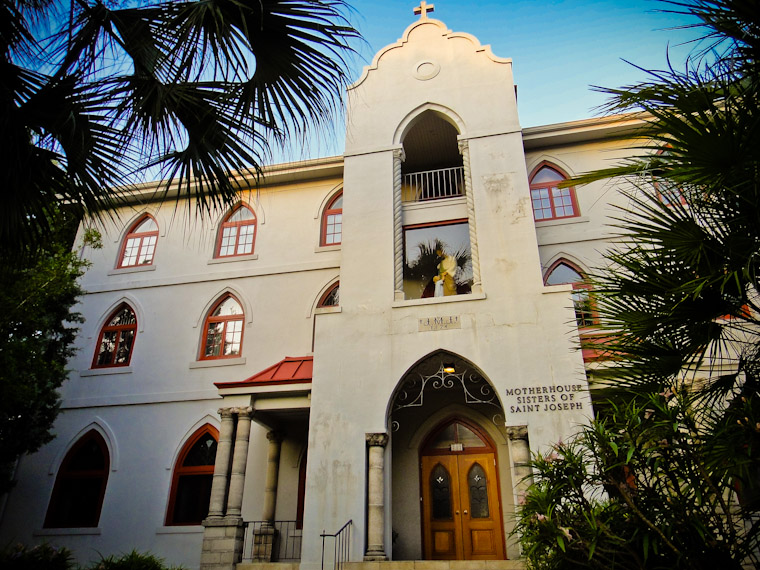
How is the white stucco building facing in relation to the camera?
toward the camera

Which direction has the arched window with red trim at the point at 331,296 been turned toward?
toward the camera
